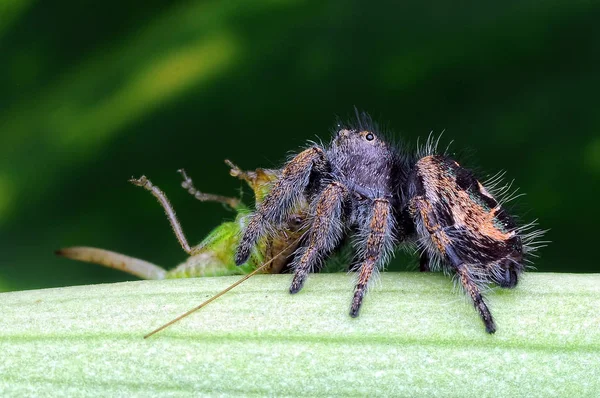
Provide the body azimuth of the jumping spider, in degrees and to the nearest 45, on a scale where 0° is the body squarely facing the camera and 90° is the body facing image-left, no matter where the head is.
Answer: approximately 90°

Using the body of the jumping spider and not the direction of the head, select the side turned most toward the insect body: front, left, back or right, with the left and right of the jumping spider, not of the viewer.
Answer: front
